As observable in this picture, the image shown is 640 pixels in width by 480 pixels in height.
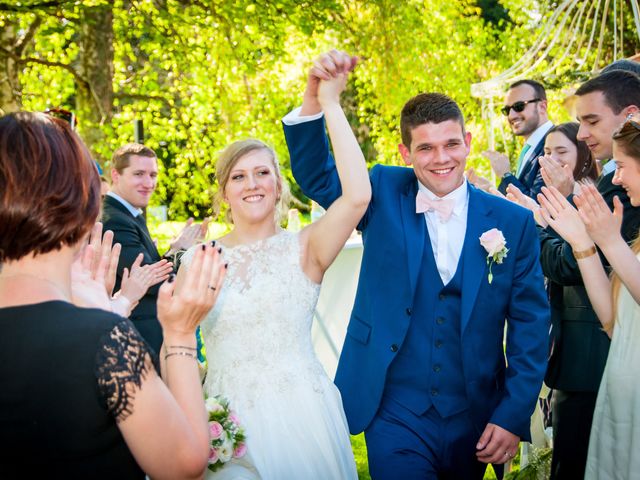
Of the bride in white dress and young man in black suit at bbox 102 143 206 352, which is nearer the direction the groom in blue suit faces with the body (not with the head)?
the bride in white dress

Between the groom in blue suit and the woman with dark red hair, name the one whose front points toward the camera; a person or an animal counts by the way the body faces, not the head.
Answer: the groom in blue suit

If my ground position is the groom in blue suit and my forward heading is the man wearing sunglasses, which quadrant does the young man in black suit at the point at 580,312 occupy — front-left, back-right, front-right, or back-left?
front-right

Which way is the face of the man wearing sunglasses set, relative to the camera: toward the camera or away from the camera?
toward the camera

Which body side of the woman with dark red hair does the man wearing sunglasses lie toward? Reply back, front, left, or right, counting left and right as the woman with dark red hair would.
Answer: front

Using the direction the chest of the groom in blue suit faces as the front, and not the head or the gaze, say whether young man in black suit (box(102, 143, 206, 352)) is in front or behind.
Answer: behind

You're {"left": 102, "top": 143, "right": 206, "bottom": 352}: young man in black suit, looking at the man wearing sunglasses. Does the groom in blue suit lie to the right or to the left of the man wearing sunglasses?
right

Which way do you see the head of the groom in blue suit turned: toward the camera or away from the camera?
toward the camera

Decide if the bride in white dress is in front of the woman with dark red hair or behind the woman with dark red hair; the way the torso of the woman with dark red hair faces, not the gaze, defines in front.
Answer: in front

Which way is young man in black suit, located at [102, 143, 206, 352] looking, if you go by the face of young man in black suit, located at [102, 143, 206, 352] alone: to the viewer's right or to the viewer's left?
to the viewer's right

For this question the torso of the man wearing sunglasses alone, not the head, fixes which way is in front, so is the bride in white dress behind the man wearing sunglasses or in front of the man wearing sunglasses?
in front

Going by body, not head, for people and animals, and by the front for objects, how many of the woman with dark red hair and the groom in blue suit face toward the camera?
1

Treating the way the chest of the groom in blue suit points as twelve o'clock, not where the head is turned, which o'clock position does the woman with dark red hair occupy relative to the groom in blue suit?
The woman with dark red hair is roughly at 1 o'clock from the groom in blue suit.

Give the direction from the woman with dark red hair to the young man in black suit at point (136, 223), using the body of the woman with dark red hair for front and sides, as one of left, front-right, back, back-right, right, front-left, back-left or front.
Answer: front-left

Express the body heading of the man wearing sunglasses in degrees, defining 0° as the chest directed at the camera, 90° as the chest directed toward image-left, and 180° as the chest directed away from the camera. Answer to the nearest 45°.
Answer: approximately 45°

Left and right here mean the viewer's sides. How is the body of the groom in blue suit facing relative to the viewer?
facing the viewer

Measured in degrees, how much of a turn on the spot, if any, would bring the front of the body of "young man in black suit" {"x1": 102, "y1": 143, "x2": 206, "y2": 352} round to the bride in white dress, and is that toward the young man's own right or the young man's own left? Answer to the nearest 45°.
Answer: approximately 45° to the young man's own right

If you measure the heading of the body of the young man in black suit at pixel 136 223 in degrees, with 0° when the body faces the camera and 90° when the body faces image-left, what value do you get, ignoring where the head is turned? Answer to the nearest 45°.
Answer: approximately 315°
